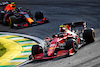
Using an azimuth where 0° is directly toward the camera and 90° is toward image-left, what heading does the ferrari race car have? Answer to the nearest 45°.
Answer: approximately 45°

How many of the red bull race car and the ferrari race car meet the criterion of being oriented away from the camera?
0

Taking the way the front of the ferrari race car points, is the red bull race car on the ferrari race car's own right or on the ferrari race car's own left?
on the ferrari race car's own right
